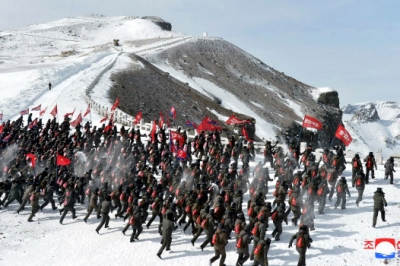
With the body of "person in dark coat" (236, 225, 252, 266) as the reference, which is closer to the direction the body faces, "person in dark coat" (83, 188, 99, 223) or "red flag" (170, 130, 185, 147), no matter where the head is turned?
the red flag

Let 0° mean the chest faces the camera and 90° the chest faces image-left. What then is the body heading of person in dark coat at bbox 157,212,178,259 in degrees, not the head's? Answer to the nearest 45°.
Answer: approximately 225°

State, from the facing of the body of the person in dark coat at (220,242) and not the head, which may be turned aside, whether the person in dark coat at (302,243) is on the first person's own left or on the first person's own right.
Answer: on the first person's own right

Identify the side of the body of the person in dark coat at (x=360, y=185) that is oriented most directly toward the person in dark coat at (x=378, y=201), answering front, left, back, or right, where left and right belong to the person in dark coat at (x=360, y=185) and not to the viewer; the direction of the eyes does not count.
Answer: back

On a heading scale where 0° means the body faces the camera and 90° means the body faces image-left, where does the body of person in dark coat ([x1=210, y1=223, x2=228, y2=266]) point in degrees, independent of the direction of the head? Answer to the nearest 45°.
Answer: approximately 225°

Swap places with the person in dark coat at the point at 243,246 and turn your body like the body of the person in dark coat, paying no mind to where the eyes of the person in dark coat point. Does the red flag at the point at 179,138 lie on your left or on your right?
on your left

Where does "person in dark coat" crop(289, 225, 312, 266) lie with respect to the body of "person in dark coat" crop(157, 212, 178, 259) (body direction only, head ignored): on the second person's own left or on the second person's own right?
on the second person's own right

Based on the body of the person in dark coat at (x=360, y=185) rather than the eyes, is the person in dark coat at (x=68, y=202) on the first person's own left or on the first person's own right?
on the first person's own left

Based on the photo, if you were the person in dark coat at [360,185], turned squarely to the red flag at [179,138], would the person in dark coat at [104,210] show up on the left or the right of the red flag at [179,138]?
left
